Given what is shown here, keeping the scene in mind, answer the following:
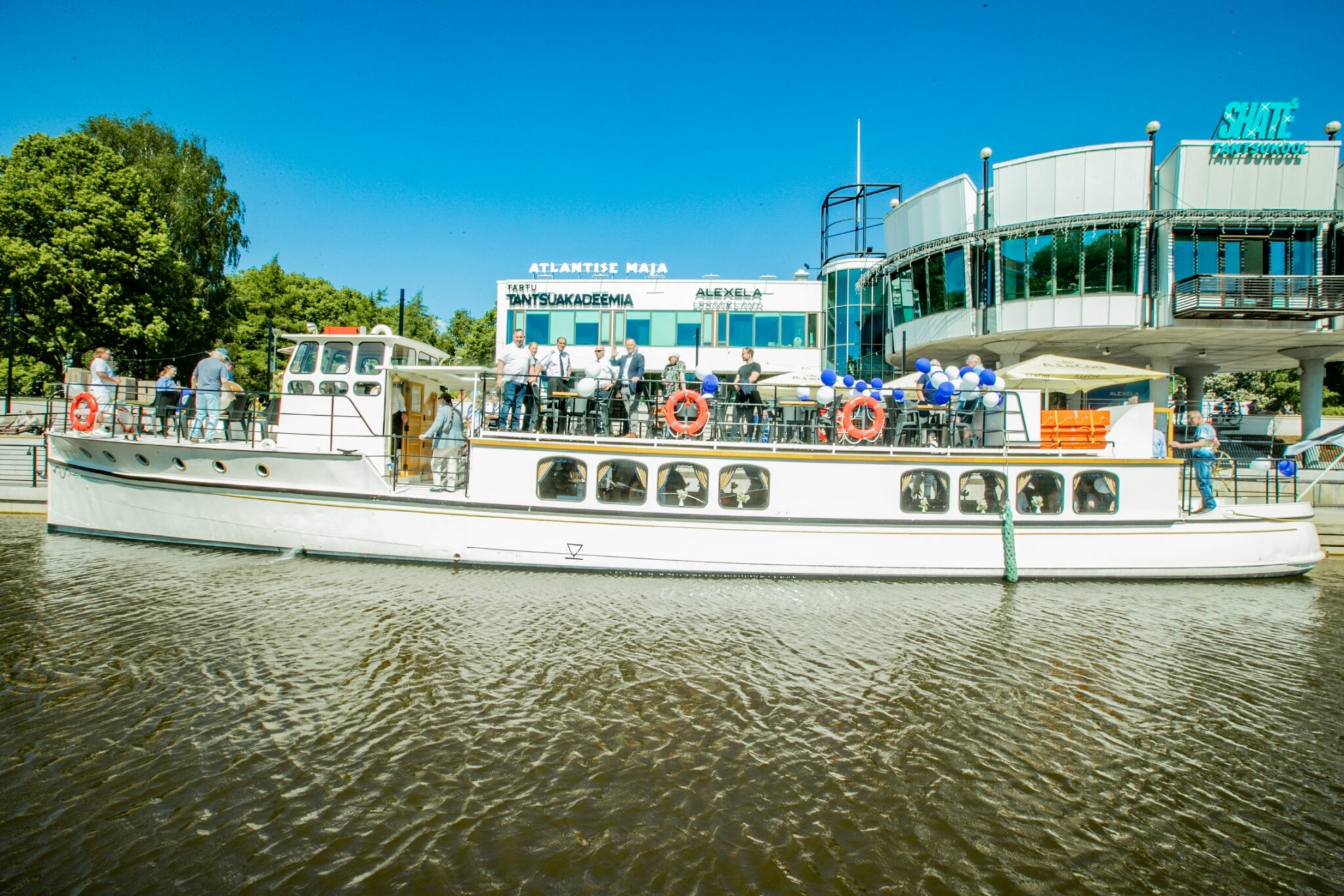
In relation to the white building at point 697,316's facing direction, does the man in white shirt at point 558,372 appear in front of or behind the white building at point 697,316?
in front

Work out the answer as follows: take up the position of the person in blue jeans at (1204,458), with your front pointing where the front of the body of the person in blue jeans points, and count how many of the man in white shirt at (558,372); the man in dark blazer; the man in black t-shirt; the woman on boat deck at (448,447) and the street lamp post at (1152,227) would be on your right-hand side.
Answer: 1

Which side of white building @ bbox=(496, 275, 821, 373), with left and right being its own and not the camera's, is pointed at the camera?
front

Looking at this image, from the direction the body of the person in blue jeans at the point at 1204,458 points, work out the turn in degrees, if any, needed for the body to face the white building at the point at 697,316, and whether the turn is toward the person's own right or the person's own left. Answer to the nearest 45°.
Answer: approximately 45° to the person's own right

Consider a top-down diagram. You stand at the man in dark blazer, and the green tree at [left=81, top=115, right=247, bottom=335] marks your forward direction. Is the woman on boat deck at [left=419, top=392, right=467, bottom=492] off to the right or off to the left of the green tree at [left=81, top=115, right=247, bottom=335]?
left

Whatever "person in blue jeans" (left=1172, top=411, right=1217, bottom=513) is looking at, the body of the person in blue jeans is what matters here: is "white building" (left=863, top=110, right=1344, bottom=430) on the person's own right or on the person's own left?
on the person's own right

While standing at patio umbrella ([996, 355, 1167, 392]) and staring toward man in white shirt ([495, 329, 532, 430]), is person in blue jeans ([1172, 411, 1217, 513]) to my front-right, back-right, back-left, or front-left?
back-left

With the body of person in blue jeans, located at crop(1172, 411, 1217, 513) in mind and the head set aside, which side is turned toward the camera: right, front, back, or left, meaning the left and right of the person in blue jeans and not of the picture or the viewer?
left

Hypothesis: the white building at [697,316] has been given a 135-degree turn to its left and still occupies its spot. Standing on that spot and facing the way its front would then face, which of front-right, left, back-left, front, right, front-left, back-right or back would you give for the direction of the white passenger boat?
back-right
